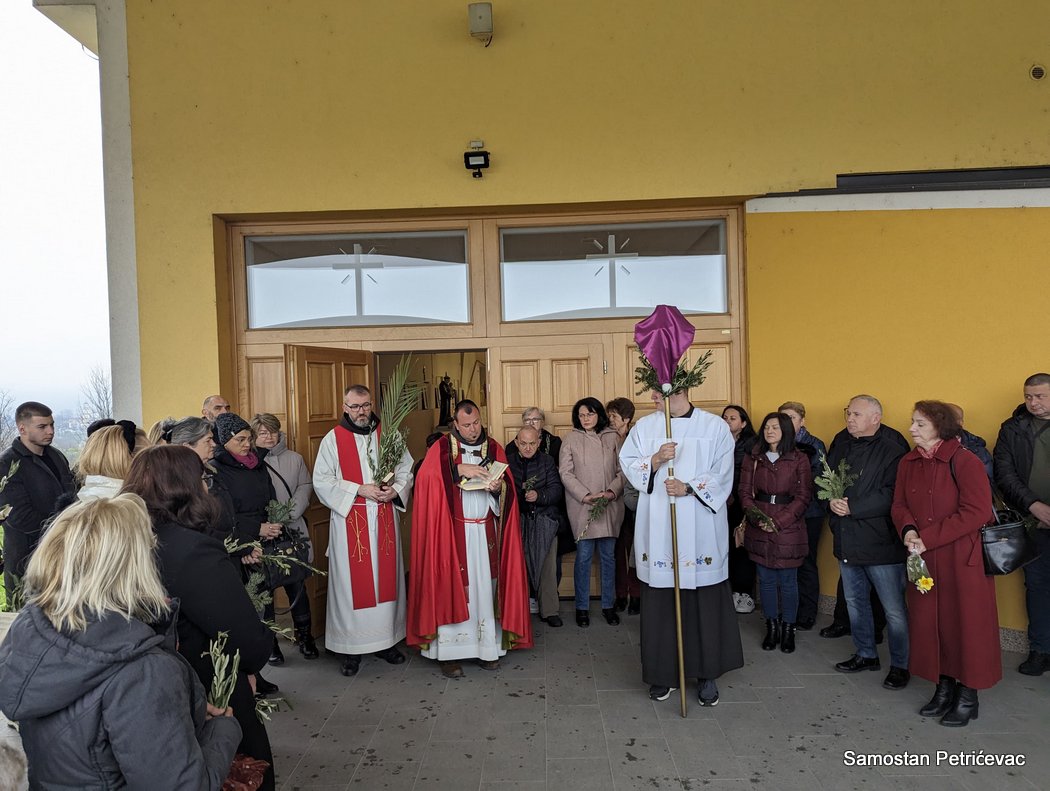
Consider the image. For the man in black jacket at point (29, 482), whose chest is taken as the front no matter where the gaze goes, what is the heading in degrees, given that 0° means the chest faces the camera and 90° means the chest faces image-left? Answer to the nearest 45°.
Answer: approximately 315°

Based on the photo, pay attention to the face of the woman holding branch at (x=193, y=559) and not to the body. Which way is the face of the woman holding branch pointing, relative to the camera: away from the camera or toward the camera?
away from the camera

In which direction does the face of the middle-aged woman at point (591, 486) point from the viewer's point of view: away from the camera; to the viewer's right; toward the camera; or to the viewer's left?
toward the camera

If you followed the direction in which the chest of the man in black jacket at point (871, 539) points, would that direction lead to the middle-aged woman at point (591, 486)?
no

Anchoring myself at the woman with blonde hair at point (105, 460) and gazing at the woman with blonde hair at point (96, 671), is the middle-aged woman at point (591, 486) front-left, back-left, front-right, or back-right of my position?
back-left

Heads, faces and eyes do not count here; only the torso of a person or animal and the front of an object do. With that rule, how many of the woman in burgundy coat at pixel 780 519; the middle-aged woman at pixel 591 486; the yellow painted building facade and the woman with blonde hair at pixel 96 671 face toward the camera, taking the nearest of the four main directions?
3

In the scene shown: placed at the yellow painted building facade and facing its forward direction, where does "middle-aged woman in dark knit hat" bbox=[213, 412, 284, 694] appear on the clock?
The middle-aged woman in dark knit hat is roughly at 2 o'clock from the yellow painted building facade.

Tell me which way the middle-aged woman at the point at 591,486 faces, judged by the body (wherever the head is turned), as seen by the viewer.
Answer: toward the camera

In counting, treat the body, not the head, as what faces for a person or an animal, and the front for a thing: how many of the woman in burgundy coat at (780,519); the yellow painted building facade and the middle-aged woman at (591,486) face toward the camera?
3

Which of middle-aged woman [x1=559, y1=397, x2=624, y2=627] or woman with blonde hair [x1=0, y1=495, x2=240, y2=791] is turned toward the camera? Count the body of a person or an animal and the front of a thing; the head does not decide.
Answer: the middle-aged woman

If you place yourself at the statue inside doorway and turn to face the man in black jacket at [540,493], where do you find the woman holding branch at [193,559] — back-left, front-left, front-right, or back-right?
front-right

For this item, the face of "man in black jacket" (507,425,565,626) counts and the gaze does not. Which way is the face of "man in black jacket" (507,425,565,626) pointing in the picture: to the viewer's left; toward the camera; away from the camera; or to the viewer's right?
toward the camera

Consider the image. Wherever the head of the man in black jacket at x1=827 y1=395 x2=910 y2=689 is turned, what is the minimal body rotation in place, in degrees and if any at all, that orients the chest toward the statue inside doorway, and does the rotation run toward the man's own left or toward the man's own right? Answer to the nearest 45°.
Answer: approximately 90° to the man's own right

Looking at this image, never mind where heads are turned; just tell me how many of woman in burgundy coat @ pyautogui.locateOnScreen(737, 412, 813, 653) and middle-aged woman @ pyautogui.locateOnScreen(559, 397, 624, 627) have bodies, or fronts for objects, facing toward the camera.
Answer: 2

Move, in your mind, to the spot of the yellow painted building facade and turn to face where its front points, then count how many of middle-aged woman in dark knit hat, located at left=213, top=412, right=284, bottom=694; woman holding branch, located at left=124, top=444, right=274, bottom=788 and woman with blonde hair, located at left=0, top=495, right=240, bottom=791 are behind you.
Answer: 0

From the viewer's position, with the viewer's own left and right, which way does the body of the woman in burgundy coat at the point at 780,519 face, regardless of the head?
facing the viewer

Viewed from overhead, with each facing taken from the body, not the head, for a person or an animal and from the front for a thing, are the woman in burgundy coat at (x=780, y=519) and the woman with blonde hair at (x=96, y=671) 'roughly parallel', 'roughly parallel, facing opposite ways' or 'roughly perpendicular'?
roughly parallel, facing opposite ways
